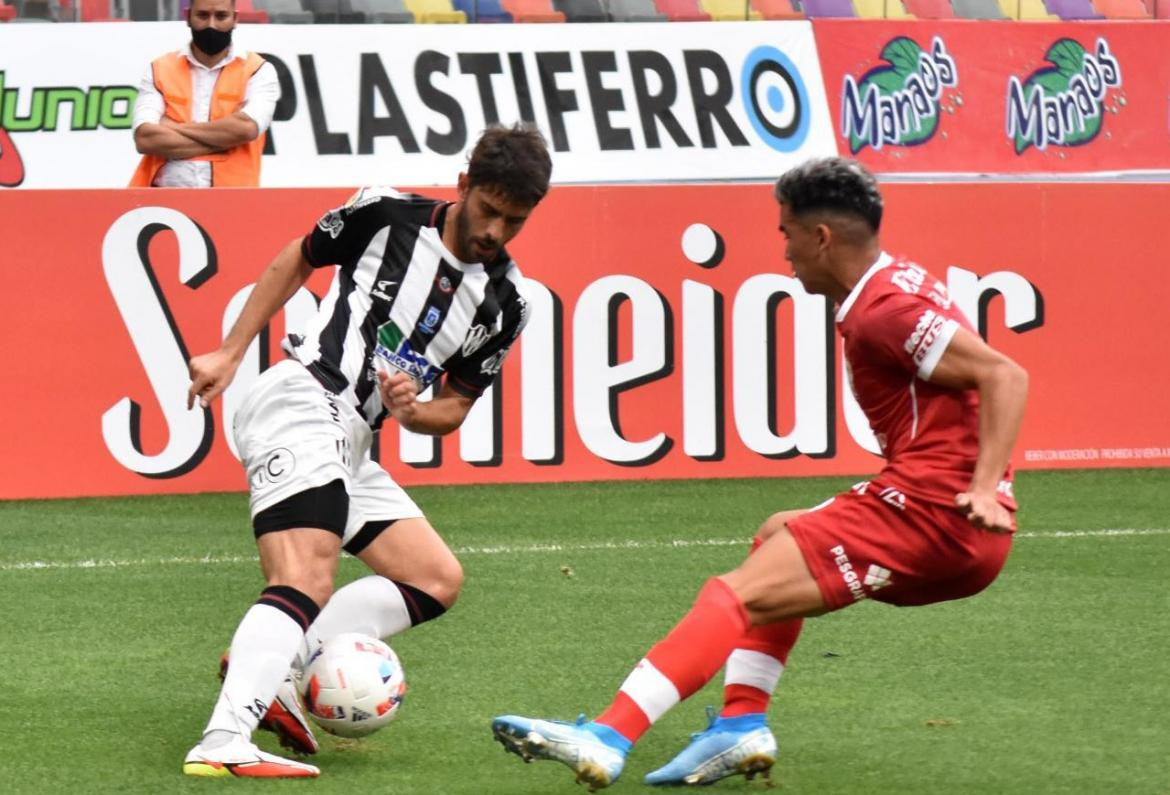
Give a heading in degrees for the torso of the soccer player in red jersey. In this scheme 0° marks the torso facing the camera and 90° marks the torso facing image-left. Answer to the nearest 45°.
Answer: approximately 90°

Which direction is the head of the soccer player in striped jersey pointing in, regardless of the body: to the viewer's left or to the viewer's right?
to the viewer's right

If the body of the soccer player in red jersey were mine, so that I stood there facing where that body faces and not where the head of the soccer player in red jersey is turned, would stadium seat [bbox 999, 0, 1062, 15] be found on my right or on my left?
on my right

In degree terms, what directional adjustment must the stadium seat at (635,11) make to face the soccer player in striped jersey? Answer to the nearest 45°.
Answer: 0° — it already faces them

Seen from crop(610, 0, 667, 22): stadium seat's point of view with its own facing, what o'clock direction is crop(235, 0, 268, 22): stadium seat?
crop(235, 0, 268, 22): stadium seat is roughly at 2 o'clock from crop(610, 0, 667, 22): stadium seat.

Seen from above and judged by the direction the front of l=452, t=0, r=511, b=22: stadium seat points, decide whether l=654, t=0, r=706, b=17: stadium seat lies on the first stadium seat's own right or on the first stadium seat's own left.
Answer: on the first stadium seat's own left

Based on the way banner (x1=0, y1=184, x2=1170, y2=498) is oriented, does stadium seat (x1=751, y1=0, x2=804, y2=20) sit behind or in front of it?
behind

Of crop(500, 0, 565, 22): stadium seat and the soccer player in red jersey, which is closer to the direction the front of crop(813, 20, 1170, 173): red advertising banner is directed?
the soccer player in red jersey

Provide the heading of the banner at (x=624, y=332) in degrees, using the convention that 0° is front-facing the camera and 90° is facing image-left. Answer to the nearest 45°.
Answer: approximately 0°

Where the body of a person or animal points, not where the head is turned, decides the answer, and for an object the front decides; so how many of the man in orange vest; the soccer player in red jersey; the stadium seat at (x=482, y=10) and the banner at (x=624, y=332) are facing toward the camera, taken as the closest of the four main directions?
3

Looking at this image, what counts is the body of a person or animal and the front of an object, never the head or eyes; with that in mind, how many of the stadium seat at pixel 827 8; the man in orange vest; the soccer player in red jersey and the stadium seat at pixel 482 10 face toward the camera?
3

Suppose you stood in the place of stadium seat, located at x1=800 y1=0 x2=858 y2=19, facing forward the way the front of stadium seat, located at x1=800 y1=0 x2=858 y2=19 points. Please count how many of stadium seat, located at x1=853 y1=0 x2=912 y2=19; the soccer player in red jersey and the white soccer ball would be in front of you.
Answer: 2

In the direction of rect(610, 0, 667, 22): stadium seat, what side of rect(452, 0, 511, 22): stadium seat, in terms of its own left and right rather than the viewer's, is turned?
left
